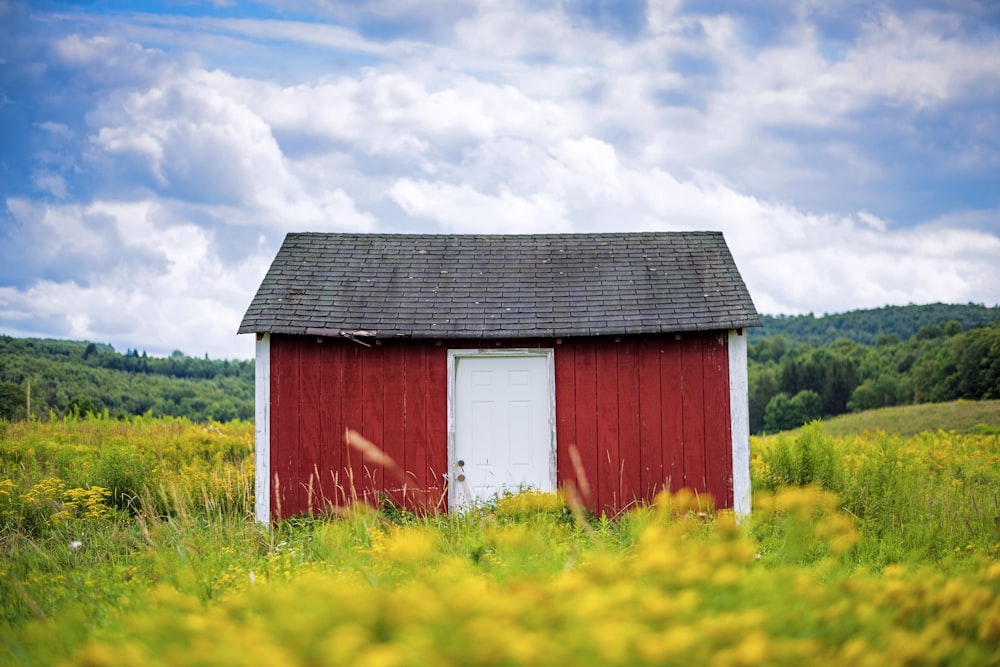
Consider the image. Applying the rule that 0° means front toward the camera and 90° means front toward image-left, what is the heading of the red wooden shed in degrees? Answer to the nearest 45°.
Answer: approximately 0°
